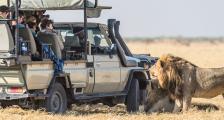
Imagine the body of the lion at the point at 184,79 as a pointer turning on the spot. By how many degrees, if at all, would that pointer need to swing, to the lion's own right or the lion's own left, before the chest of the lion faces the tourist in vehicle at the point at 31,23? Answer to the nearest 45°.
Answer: approximately 45° to the lion's own left

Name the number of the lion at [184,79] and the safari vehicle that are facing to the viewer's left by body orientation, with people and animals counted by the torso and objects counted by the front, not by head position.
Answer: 1

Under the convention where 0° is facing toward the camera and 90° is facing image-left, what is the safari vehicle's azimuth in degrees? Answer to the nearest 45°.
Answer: approximately 225°

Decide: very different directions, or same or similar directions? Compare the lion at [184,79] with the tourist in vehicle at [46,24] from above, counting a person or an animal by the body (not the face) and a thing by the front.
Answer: very different directions

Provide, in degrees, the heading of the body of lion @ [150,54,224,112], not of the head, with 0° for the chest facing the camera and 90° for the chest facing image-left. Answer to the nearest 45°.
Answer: approximately 90°

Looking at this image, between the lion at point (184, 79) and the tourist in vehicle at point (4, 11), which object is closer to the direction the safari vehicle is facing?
the lion

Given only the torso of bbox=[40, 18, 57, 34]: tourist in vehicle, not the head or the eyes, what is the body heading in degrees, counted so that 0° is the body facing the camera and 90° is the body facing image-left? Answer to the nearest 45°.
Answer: approximately 270°

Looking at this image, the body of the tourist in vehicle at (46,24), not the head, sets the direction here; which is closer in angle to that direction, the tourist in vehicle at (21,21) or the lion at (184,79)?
the lion

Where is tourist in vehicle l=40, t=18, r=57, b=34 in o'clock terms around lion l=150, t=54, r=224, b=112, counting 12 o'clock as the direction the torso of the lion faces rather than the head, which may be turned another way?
The tourist in vehicle is roughly at 11 o'clock from the lion.

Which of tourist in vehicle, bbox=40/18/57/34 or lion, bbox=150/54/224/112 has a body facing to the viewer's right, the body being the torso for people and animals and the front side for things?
the tourist in vehicle

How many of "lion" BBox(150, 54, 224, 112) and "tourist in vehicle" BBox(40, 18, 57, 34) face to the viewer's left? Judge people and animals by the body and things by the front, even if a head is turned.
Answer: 1
